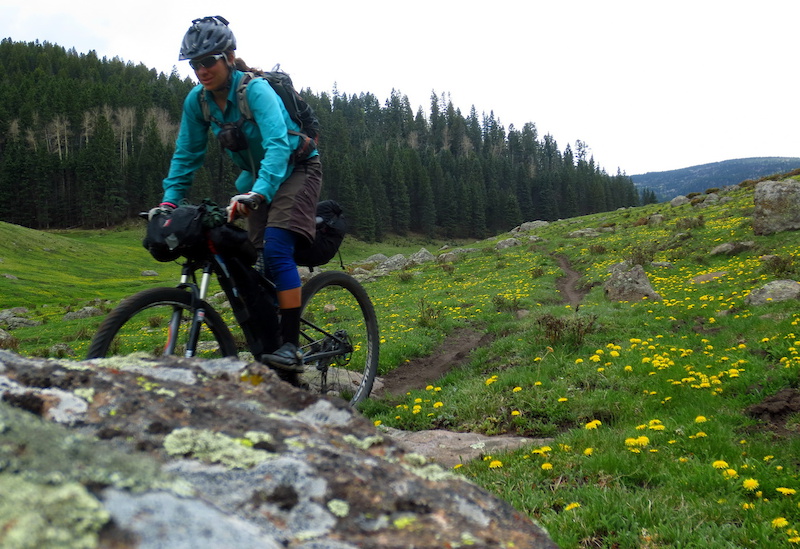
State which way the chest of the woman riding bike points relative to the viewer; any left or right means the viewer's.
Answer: facing the viewer and to the left of the viewer

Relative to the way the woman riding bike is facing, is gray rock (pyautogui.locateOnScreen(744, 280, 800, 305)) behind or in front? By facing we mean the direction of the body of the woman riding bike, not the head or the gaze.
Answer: behind

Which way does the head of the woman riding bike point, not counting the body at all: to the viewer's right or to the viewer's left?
to the viewer's left

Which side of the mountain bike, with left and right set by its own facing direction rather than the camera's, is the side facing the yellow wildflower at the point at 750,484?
left

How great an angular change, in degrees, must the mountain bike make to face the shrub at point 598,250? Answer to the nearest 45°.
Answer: approximately 180°

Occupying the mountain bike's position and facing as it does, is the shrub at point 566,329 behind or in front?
behind

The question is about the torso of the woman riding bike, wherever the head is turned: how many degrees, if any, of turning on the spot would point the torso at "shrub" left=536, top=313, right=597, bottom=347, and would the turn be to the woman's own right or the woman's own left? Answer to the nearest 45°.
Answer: approximately 180°

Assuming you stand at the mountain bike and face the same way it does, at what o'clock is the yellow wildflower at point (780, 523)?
The yellow wildflower is roughly at 9 o'clock from the mountain bike.

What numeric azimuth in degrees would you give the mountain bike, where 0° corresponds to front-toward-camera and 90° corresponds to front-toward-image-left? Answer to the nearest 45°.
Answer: approximately 45°

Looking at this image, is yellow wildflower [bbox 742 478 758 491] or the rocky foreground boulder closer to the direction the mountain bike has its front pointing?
the rocky foreground boulder

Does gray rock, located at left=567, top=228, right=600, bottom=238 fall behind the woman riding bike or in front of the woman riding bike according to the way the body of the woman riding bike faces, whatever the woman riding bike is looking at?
behind

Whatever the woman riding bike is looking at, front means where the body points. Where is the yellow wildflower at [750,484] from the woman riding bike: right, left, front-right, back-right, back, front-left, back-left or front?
left
